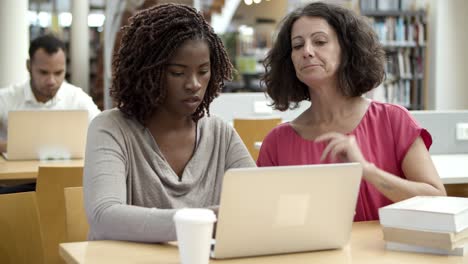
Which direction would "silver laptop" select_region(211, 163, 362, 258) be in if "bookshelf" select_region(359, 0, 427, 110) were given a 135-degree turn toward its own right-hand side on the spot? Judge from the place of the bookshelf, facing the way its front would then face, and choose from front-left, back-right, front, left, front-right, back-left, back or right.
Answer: back-left

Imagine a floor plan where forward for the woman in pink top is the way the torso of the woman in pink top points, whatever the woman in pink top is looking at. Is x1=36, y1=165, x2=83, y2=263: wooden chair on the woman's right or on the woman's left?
on the woman's right

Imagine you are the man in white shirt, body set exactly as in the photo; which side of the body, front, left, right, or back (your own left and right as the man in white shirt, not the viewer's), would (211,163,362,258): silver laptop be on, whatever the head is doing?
front

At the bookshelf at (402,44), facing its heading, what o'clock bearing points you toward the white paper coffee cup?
The white paper coffee cup is roughly at 12 o'clock from the bookshelf.

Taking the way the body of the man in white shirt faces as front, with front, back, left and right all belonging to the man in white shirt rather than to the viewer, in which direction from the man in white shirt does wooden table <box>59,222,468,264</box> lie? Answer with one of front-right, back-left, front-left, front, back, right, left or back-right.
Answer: front

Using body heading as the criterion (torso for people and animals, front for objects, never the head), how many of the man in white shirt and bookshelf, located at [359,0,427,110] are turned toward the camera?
2

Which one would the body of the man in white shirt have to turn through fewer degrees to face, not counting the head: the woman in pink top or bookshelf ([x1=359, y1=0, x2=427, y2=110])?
the woman in pink top

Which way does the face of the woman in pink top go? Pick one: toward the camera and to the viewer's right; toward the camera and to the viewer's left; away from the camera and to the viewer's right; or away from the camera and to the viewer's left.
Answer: toward the camera and to the viewer's left

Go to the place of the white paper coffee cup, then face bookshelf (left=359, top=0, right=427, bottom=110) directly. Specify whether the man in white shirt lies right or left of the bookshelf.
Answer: left

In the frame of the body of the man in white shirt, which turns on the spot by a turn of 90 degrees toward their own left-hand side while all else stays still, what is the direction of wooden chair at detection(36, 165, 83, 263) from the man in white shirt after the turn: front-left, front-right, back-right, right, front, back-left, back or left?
right

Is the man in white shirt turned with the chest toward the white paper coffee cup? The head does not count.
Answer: yes

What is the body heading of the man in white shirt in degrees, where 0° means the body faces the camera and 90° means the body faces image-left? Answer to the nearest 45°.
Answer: approximately 0°

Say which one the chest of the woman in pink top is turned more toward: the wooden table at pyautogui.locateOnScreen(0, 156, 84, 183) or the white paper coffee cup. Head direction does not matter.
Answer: the white paper coffee cup

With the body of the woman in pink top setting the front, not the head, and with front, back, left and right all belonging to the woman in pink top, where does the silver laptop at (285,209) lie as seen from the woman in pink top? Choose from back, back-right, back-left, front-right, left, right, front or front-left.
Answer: front-left

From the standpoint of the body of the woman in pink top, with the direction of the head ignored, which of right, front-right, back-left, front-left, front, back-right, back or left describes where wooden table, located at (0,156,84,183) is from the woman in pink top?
right

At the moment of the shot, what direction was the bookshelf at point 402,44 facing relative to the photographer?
facing the viewer
